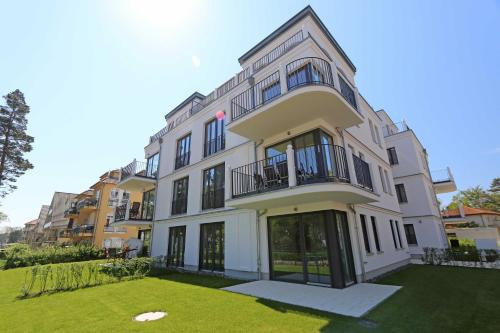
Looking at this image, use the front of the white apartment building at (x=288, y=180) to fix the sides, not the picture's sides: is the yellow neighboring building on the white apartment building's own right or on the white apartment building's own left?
on the white apartment building's own right

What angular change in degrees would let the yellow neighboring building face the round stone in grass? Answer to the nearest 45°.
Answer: approximately 45° to its left

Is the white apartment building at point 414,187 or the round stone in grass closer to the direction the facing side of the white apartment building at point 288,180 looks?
the round stone in grass
